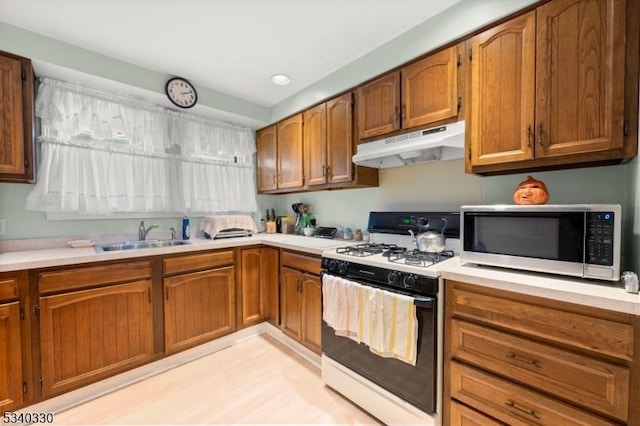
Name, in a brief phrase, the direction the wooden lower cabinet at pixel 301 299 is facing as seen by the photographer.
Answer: facing the viewer and to the left of the viewer

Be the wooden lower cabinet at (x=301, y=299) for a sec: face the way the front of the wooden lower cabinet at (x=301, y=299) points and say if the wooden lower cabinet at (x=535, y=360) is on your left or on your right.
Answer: on your left

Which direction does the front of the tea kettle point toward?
to the viewer's left

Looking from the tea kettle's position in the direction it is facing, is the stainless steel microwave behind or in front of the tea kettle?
behind

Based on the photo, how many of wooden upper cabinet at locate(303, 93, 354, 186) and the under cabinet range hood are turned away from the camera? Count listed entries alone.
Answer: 0

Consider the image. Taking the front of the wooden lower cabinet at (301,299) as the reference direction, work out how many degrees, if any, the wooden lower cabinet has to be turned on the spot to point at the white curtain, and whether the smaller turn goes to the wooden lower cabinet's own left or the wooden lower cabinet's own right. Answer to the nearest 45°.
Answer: approximately 45° to the wooden lower cabinet's own right

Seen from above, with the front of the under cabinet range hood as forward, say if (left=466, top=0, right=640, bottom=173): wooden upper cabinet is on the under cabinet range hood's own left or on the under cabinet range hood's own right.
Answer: on the under cabinet range hood's own left

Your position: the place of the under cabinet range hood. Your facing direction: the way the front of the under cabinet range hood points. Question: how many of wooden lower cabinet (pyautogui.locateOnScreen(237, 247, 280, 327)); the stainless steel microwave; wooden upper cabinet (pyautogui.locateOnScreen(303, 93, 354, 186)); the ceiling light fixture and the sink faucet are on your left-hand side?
1

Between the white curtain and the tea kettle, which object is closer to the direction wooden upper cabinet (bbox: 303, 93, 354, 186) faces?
the white curtain

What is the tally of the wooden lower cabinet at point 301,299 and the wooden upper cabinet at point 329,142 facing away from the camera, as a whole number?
0

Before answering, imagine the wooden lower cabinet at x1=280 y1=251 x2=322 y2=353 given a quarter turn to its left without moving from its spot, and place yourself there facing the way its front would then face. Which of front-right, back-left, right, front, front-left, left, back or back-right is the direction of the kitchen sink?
back-right

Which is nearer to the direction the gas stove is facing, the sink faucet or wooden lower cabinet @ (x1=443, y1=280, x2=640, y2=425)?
the sink faucet

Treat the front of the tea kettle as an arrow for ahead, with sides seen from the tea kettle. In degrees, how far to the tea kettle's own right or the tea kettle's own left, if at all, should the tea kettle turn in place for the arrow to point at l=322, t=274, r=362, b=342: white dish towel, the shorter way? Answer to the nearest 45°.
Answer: approximately 45° to the tea kettle's own left
